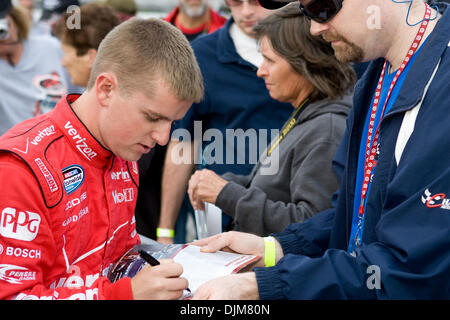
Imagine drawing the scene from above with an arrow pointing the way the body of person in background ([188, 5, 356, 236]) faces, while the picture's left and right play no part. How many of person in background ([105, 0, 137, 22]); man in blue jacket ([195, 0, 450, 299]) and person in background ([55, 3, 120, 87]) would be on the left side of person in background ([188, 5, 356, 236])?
1

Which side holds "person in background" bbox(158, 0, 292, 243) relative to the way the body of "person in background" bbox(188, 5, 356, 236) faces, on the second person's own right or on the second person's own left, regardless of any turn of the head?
on the second person's own right

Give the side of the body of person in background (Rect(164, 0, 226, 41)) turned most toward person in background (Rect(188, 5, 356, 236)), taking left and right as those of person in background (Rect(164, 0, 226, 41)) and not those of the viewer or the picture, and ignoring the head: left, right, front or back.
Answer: front

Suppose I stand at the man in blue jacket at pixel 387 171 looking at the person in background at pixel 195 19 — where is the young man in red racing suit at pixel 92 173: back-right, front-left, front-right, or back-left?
front-left

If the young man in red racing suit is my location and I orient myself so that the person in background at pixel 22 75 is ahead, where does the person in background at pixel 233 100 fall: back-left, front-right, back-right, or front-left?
front-right

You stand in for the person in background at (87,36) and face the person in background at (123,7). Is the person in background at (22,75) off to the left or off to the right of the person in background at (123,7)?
left

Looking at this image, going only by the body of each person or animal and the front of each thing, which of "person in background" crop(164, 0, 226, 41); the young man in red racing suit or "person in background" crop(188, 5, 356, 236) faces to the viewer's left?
"person in background" crop(188, 5, 356, 236)

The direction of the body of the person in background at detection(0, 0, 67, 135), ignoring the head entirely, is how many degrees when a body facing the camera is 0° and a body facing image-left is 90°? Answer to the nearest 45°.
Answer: approximately 0°

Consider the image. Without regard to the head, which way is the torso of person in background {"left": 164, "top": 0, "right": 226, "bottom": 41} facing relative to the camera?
toward the camera

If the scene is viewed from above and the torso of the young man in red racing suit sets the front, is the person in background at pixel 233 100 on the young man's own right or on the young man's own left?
on the young man's own left

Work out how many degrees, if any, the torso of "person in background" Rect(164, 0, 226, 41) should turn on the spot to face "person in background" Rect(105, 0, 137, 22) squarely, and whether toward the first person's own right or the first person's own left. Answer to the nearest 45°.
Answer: approximately 135° to the first person's own right

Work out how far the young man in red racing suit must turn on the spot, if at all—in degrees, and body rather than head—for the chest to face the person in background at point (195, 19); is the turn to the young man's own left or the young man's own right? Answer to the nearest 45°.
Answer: approximately 135° to the young man's own left

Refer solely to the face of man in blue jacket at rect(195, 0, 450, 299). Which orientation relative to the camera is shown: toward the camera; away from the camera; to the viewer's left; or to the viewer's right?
to the viewer's left

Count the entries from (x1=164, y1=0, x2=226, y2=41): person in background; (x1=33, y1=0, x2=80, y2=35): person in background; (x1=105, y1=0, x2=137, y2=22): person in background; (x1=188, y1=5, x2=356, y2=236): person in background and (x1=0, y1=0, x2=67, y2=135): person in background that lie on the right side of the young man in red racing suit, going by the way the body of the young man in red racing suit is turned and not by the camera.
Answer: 0

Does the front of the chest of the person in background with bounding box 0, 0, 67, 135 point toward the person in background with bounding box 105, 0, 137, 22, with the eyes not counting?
no

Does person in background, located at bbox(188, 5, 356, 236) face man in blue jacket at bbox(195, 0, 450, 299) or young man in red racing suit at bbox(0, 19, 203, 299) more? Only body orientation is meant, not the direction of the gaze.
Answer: the young man in red racing suit

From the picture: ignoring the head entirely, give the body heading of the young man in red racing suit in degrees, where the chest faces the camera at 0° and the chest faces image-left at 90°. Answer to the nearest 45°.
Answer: approximately 315°

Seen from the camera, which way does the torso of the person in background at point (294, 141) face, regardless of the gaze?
to the viewer's left
